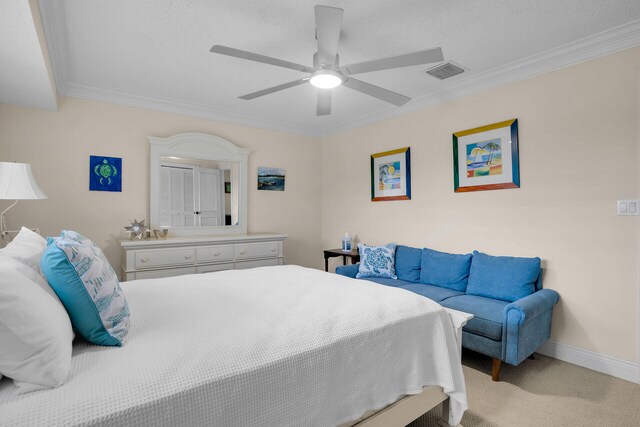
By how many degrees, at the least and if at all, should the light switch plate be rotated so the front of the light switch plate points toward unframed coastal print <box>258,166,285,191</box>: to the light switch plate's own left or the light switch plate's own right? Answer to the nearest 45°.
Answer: approximately 90° to the light switch plate's own right

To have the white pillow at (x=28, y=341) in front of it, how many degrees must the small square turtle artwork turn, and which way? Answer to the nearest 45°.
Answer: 0° — it already faces it

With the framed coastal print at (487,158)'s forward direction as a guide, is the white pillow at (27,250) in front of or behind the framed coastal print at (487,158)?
in front

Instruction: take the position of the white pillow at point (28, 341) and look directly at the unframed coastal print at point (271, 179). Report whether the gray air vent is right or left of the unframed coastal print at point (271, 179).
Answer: right

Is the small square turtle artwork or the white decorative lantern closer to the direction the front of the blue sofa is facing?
the small square turtle artwork

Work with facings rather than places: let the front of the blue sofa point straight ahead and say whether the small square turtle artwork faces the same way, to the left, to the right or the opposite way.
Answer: to the left

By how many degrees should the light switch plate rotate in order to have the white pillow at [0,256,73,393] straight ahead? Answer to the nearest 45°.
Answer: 0° — it already faces it

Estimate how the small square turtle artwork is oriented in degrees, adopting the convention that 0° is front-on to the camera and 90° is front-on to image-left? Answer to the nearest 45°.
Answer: approximately 0°
